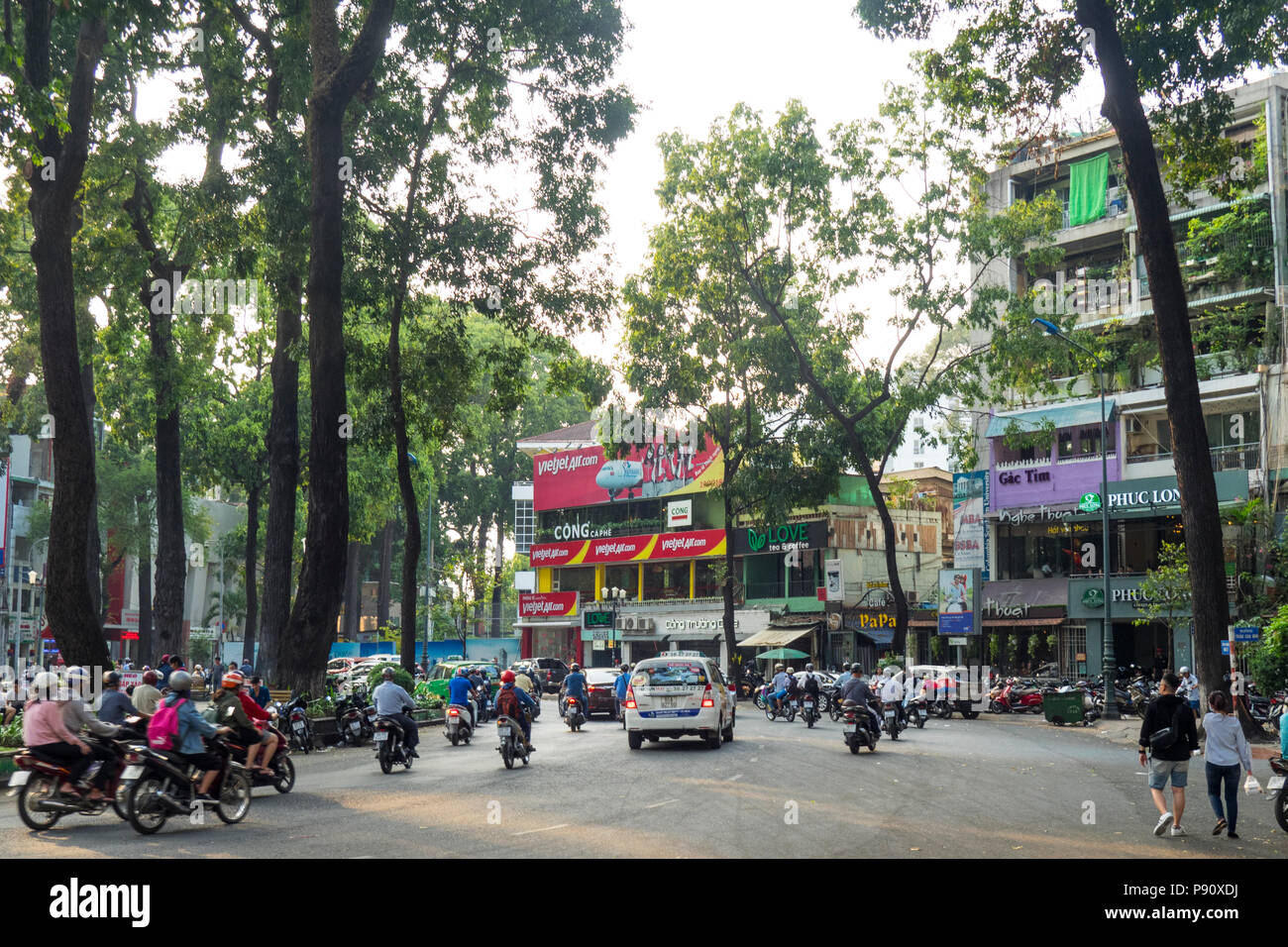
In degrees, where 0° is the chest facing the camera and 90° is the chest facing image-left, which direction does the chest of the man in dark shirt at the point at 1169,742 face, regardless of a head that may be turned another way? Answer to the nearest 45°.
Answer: approximately 180°

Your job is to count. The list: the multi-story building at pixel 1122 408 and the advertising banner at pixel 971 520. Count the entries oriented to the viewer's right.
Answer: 0

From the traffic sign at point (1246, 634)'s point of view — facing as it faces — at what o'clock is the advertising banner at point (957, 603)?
The advertising banner is roughly at 5 o'clock from the traffic sign.

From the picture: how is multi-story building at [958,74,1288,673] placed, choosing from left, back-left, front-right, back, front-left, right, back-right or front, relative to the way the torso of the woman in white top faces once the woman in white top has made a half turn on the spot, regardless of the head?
back

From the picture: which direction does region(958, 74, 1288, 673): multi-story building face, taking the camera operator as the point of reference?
facing the viewer and to the left of the viewer

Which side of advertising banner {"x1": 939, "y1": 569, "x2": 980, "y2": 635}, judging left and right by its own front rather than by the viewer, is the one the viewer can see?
front

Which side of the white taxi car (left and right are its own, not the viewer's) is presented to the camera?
back

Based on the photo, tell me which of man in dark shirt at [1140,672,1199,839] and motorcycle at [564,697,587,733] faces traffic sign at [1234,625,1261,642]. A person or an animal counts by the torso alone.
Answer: the man in dark shirt

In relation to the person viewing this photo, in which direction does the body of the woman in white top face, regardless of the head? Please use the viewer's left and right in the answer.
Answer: facing away from the viewer

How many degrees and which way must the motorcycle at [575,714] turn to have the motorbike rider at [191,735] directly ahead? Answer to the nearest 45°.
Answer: approximately 180°

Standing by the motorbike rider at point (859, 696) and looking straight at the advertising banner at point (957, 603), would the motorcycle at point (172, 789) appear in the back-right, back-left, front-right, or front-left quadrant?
back-left

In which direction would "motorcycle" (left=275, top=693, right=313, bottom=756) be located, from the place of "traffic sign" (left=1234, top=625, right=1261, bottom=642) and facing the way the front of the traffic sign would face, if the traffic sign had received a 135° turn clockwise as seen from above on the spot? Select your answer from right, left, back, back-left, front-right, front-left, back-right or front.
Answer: left

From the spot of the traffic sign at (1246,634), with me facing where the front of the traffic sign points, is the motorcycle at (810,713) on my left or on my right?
on my right

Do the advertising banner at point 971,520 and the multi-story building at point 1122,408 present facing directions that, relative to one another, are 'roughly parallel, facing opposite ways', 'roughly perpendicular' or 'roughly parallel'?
roughly parallel

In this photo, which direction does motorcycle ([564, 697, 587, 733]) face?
away from the camera
